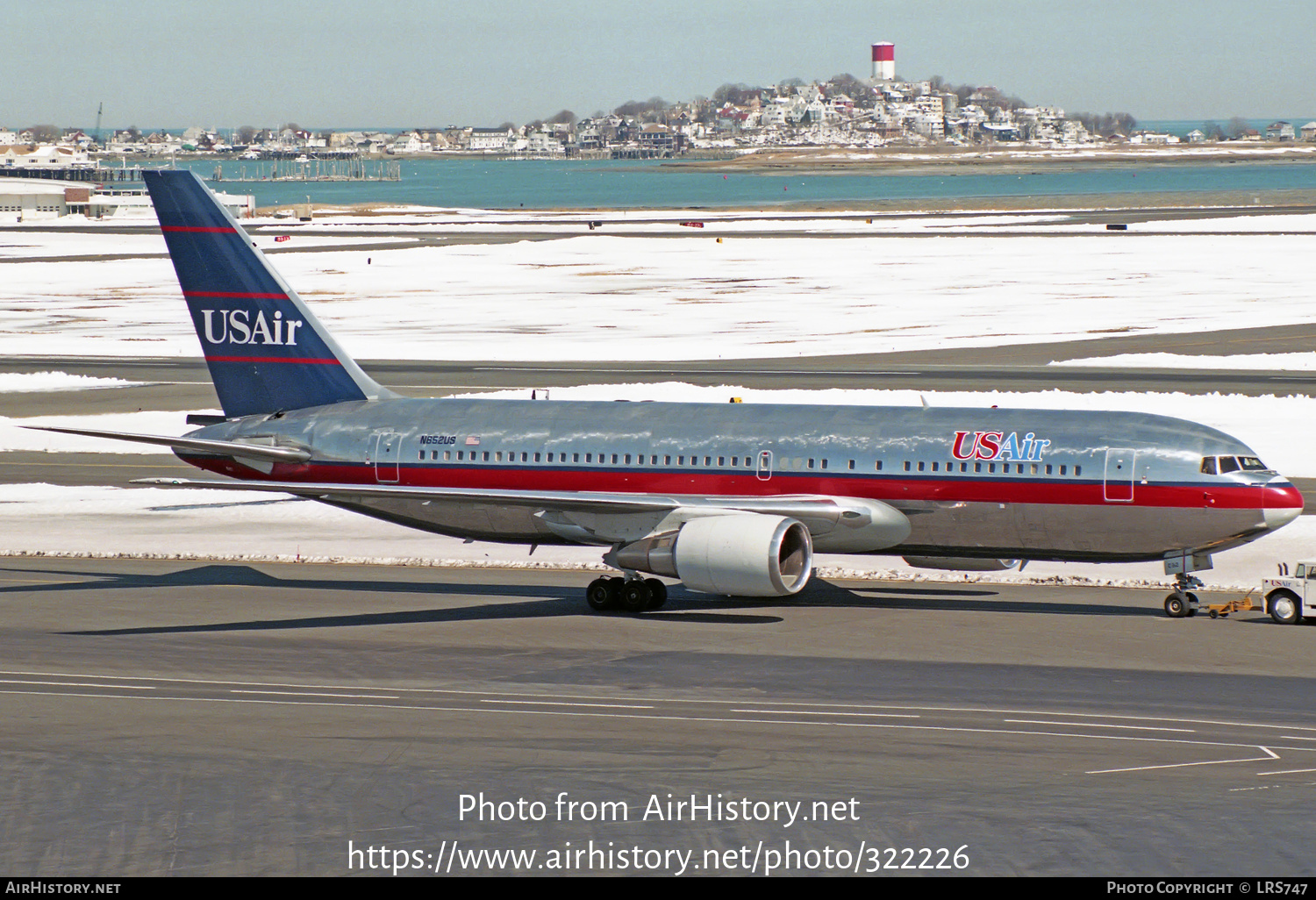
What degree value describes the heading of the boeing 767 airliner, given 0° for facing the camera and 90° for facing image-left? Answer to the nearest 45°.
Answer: approximately 315°
